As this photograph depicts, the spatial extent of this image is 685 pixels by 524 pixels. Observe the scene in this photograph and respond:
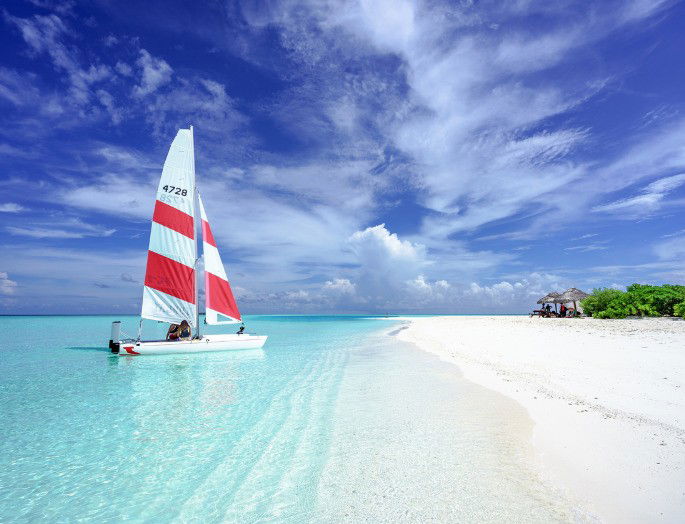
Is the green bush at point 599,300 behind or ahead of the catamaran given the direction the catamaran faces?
ahead

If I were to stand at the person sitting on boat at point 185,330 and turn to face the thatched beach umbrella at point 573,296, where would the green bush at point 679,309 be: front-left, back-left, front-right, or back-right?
front-right

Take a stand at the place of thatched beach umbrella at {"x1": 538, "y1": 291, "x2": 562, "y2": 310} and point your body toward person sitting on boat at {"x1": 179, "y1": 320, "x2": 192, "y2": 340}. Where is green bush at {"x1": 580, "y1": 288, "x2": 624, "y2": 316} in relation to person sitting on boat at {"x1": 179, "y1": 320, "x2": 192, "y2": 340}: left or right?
left

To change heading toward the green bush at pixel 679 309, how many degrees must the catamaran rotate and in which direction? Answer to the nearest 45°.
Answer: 0° — it already faces it

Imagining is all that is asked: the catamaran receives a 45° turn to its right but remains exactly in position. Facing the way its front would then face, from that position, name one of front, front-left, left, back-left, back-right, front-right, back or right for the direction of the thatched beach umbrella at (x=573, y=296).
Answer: front-left

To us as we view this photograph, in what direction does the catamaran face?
facing to the right of the viewer
